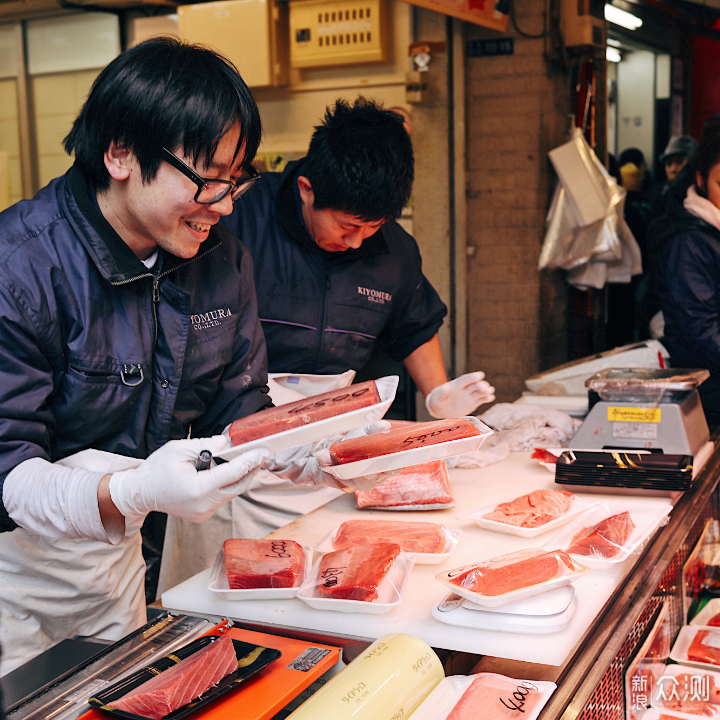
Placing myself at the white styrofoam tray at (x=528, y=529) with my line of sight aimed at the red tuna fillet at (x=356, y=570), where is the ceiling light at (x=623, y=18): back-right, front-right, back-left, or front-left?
back-right

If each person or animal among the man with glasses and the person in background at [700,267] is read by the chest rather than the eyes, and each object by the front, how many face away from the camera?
0

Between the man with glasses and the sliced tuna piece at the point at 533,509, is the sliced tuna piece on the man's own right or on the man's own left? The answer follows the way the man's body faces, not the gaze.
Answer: on the man's own left

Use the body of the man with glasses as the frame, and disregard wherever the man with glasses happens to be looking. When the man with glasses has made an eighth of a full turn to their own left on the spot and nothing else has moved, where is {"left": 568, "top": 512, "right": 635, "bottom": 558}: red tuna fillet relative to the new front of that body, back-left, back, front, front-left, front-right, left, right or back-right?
front

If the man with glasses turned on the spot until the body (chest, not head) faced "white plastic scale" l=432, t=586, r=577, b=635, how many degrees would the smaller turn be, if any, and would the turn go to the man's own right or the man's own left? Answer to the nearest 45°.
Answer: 0° — they already face it

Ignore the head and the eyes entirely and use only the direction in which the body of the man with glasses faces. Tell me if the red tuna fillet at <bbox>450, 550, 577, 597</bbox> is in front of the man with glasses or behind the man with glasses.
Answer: in front

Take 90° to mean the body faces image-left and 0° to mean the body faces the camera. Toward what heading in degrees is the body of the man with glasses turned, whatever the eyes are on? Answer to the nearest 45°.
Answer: approximately 315°
